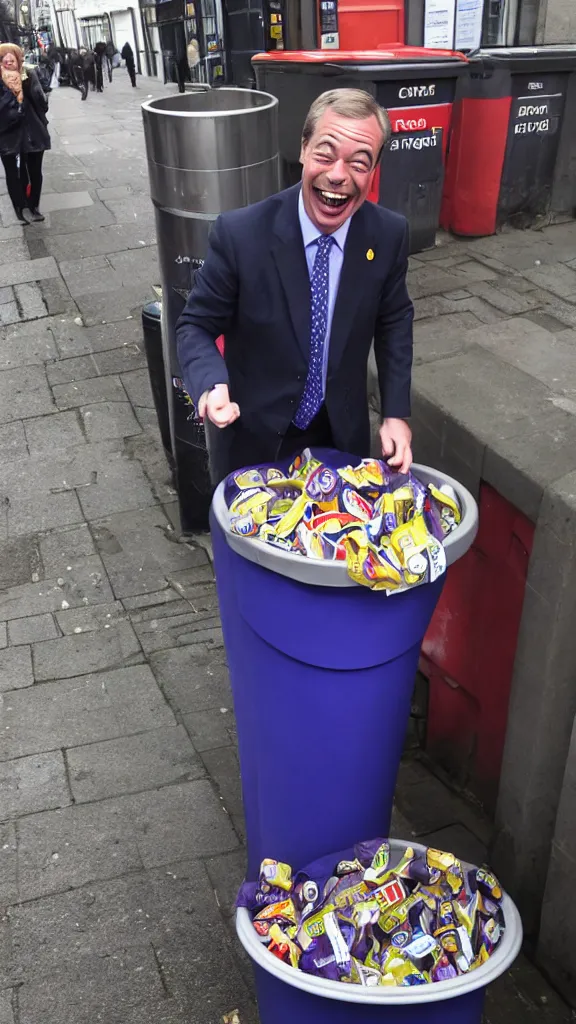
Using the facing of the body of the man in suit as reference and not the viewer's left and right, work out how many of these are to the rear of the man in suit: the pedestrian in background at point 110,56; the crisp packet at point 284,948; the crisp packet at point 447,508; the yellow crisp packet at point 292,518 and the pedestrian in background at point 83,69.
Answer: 2

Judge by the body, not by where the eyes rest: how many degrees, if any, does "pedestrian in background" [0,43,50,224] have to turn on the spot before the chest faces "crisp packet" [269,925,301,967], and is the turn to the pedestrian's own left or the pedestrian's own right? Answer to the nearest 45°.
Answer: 0° — they already face it

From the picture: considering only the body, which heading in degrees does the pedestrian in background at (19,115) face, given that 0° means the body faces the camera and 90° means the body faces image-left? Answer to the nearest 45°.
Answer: approximately 0°

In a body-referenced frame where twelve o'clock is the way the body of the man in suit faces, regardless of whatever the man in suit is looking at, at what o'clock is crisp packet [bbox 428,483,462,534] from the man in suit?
The crisp packet is roughly at 11 o'clock from the man in suit.

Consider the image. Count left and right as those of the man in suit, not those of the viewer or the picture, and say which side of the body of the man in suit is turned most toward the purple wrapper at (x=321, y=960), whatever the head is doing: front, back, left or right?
front

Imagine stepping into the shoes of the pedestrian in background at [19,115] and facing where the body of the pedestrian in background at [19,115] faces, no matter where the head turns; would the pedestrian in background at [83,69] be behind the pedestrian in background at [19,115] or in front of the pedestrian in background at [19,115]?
behind

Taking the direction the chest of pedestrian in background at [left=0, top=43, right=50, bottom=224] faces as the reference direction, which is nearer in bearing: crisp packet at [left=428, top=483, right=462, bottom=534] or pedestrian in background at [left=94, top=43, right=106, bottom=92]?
the crisp packet

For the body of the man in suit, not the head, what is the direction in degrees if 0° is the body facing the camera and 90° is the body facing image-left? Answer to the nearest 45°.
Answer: approximately 0°

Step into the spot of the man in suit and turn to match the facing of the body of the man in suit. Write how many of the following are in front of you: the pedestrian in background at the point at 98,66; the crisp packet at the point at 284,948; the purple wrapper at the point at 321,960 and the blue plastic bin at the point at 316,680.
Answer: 3

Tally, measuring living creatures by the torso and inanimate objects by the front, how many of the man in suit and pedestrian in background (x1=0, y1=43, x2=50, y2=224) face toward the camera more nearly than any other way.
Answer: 2

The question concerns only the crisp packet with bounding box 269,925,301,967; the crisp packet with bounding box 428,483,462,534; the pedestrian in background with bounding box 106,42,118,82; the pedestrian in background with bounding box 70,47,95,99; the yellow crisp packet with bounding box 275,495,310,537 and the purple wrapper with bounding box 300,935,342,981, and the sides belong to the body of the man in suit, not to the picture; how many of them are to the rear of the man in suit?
2
